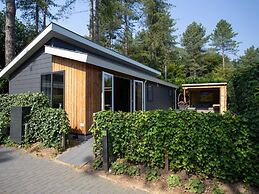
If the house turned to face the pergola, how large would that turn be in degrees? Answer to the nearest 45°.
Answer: approximately 90° to its left

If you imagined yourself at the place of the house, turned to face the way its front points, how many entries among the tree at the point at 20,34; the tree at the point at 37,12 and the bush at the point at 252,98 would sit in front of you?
1

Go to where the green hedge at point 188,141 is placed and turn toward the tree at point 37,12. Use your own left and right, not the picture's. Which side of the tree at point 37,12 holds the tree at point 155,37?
right

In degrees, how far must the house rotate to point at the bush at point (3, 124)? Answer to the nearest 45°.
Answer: approximately 135° to its right

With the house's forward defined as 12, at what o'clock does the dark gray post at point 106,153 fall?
The dark gray post is roughly at 1 o'clock from the house.

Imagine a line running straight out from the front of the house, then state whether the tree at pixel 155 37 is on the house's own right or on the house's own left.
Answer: on the house's own left

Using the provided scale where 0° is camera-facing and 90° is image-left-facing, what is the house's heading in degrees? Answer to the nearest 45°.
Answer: approximately 315°

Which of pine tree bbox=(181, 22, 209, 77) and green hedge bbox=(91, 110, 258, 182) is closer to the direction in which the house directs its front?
the green hedge
